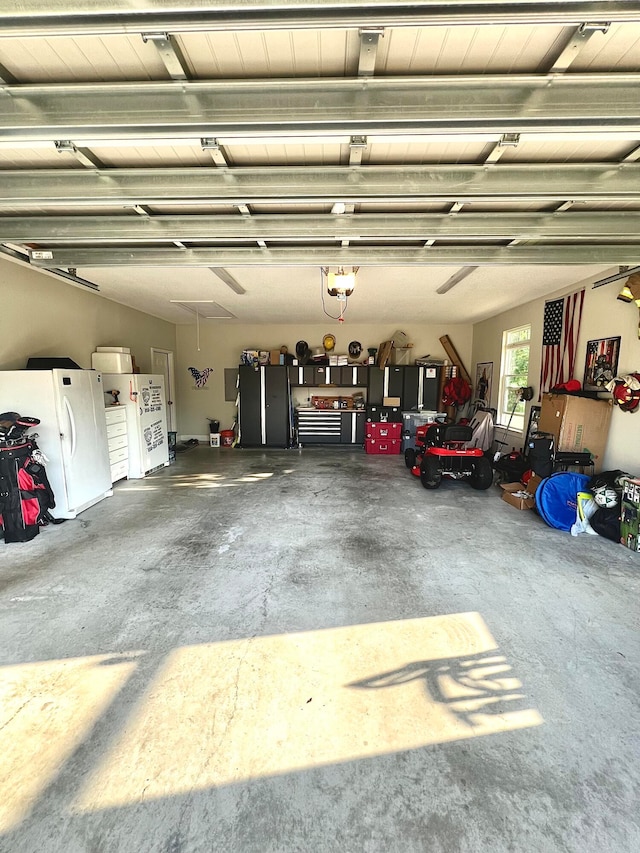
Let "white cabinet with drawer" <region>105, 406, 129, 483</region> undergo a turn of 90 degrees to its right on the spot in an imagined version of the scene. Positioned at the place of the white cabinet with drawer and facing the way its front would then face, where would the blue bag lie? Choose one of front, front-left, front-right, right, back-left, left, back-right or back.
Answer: left

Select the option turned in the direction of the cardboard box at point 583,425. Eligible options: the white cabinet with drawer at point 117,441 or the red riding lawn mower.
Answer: the white cabinet with drawer

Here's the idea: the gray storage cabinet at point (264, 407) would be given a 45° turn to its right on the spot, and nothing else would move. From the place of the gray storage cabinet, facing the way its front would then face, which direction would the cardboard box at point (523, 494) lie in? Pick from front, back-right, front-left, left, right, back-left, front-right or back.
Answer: left

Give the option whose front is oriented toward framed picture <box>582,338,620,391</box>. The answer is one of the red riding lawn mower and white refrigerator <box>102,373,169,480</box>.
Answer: the white refrigerator

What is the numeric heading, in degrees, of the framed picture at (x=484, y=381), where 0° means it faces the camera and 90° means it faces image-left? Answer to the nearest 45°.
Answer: approximately 45°

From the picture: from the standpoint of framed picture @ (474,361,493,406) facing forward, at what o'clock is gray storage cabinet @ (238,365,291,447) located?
The gray storage cabinet is roughly at 1 o'clock from the framed picture.

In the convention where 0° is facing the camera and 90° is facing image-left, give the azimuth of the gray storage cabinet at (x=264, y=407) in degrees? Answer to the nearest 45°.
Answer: approximately 0°

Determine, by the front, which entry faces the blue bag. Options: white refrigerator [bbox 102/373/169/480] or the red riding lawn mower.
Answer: the white refrigerator

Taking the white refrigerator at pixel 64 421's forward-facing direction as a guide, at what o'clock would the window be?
The window is roughly at 11 o'clock from the white refrigerator.

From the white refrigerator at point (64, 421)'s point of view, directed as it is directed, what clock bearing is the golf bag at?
The golf bag is roughly at 3 o'clock from the white refrigerator.

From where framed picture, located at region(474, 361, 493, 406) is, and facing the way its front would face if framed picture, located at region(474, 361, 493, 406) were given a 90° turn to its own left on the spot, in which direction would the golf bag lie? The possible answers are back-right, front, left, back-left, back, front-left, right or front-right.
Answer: right

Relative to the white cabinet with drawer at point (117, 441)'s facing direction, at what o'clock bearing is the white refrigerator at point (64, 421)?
The white refrigerator is roughly at 2 o'clock from the white cabinet with drawer.

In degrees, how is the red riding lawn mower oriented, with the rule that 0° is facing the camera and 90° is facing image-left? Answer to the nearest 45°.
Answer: approximately 135°

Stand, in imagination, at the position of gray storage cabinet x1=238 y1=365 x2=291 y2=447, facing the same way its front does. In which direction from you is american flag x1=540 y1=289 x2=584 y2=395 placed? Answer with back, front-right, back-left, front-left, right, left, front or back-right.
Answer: front-left

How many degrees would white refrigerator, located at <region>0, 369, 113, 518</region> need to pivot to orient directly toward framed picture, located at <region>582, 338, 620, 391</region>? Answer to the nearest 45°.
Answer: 0° — it already faces it

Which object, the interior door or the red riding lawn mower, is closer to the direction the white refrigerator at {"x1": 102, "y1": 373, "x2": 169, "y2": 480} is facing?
the red riding lawn mower
